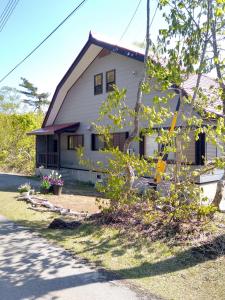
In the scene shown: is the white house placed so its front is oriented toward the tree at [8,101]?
no

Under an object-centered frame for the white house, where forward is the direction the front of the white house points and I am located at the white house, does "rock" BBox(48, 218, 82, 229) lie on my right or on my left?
on my left

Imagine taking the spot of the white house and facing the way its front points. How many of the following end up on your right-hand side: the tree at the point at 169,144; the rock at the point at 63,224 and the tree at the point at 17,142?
1

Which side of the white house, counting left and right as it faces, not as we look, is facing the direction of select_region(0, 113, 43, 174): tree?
right

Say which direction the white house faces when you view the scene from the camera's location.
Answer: facing the viewer and to the left of the viewer

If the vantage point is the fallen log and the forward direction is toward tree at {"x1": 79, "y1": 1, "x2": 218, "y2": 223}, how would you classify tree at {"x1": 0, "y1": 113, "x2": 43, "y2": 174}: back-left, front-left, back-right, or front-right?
back-left

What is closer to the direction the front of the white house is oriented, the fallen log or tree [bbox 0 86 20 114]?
the fallen log

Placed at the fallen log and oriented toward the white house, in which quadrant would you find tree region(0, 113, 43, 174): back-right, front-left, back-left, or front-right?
front-left

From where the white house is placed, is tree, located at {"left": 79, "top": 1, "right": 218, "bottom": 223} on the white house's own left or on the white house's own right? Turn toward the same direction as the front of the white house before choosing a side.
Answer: on the white house's own left
